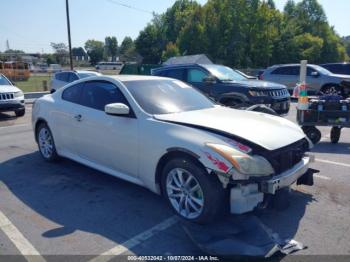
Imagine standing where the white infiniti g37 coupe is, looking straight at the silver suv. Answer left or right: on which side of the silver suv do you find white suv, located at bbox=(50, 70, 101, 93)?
left

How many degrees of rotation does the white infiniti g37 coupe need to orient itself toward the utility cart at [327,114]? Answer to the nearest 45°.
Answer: approximately 90° to its left

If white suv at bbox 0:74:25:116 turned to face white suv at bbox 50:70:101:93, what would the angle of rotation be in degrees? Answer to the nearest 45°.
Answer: approximately 90° to its left

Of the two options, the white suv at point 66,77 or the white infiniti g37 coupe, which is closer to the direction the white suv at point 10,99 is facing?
the white infiniti g37 coupe

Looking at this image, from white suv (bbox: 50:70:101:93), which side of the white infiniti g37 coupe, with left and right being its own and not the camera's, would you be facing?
back

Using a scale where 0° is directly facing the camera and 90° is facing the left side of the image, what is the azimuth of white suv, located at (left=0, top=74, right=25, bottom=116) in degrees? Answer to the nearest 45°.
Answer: approximately 315°

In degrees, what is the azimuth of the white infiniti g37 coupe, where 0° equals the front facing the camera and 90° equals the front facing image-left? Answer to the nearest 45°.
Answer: approximately 315°
